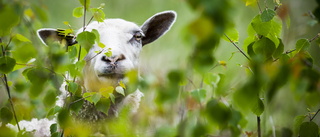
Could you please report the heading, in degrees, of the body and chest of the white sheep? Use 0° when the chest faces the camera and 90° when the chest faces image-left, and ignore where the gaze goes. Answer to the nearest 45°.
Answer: approximately 0°

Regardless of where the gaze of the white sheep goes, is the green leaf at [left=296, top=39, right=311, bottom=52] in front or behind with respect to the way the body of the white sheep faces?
in front

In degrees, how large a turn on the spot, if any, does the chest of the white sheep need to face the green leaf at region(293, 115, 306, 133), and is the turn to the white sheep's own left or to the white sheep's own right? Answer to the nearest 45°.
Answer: approximately 45° to the white sheep's own left

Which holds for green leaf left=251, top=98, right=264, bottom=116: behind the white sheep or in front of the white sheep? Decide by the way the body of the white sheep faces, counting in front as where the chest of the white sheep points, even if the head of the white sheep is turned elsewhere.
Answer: in front

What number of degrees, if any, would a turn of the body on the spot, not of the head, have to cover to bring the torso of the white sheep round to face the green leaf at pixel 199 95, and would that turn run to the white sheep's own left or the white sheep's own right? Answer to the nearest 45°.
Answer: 0° — it already faces it

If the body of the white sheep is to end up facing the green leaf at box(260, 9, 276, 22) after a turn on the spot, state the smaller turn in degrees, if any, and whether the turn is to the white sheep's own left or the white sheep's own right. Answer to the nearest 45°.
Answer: approximately 45° to the white sheep's own left
